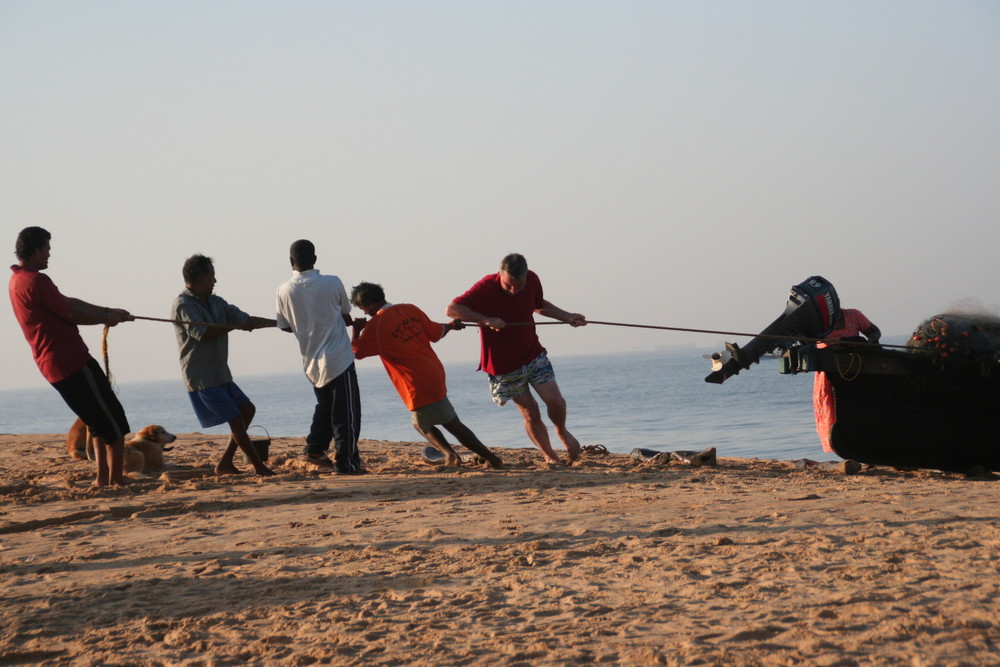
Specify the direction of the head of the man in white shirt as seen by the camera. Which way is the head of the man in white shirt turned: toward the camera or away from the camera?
away from the camera

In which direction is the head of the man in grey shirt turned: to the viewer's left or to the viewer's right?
to the viewer's right

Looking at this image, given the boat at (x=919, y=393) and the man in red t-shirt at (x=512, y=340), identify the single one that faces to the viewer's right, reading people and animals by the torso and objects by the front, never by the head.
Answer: the boat

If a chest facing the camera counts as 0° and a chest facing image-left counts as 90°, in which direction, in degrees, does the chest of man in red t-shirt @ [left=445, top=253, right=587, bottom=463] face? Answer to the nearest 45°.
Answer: approximately 0°

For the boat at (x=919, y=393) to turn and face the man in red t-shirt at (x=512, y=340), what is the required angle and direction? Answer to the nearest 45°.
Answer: approximately 180°

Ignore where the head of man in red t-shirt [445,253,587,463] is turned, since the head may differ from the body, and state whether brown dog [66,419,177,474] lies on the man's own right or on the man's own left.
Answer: on the man's own right

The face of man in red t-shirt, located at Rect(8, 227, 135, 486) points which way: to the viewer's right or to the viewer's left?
to the viewer's right

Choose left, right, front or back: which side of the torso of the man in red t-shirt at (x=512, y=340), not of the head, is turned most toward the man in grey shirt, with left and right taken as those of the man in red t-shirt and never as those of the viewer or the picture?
right

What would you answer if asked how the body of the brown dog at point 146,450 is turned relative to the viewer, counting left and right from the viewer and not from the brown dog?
facing to the right of the viewer

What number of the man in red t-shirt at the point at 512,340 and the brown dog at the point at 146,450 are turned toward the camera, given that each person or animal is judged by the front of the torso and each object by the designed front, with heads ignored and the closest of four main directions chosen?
1

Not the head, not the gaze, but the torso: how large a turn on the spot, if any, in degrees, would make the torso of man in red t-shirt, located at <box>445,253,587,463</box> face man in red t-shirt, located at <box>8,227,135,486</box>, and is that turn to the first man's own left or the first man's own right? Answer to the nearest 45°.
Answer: approximately 45° to the first man's own right

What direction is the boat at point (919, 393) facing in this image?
to the viewer's right

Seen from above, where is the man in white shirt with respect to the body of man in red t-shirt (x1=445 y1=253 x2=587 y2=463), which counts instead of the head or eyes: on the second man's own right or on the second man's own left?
on the second man's own right

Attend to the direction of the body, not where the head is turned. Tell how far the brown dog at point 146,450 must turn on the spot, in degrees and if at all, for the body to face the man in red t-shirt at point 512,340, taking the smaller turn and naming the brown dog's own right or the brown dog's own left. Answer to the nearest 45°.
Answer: approximately 45° to the brown dog's own right
